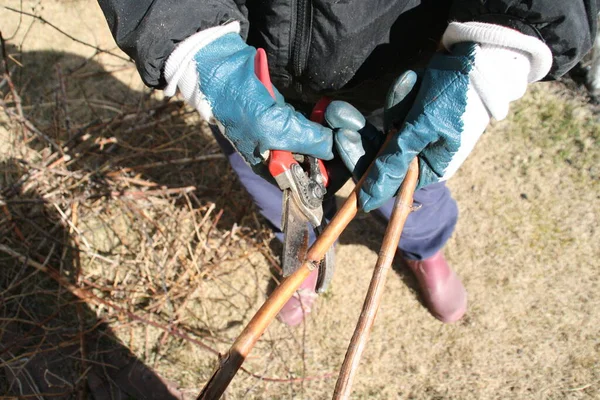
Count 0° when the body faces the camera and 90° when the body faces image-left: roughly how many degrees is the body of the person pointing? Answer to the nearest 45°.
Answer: approximately 0°
